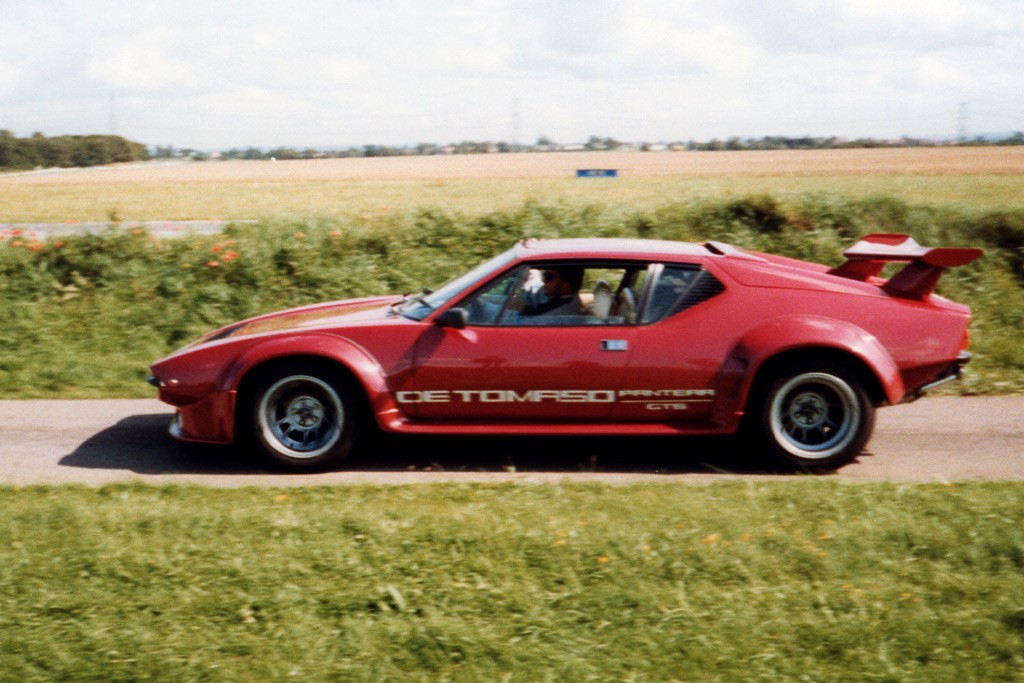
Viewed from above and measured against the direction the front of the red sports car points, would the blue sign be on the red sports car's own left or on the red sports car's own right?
on the red sports car's own right

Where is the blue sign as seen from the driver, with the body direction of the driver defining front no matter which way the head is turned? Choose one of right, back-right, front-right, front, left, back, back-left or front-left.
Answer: right

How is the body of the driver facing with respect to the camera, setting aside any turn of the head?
to the viewer's left

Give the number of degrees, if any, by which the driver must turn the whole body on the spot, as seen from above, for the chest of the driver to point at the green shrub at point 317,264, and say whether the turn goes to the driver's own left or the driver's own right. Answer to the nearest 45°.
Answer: approximately 45° to the driver's own right

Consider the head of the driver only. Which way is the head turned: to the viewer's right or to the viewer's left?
to the viewer's left

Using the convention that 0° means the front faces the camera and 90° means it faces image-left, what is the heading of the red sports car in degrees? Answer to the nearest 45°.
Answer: approximately 90°
